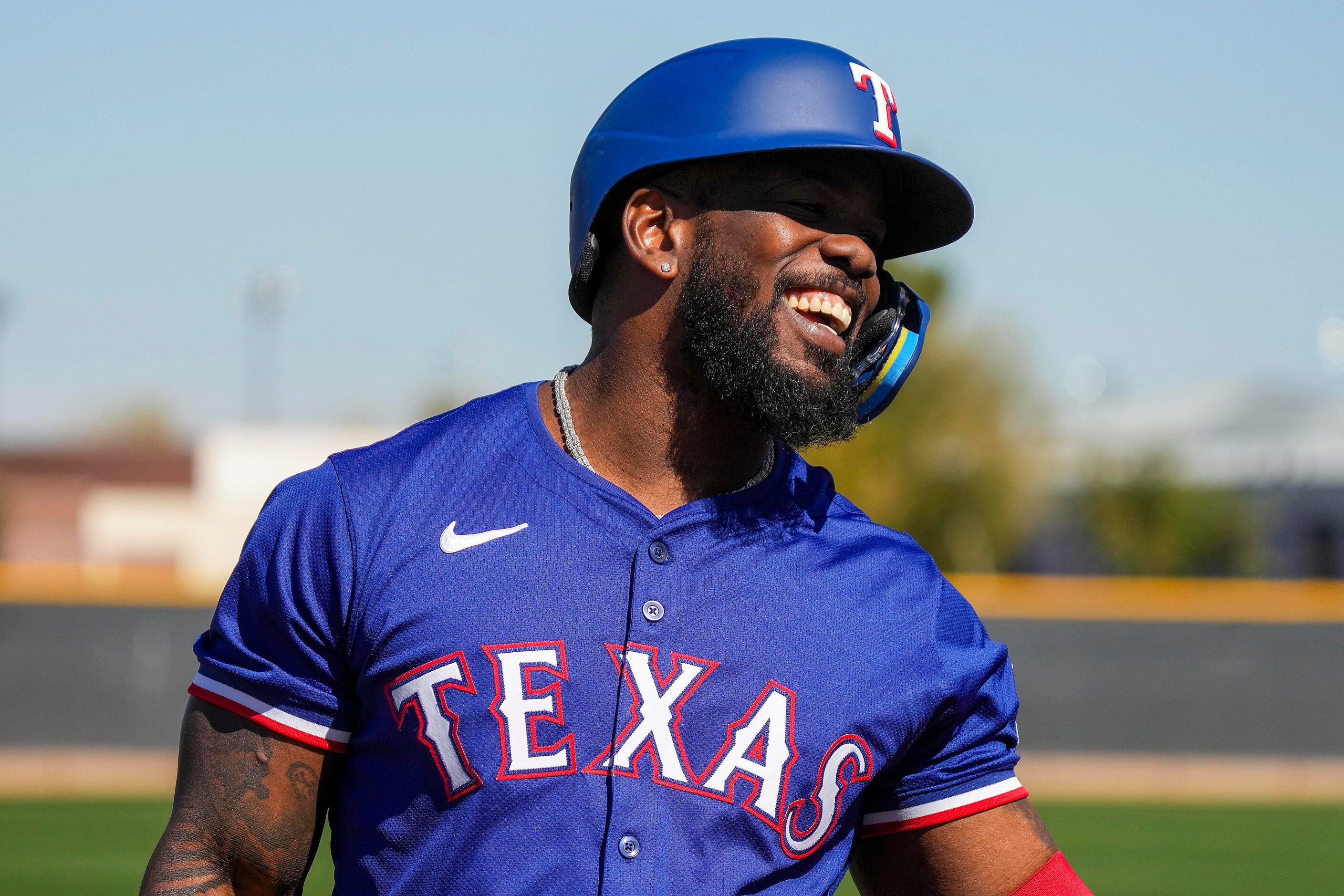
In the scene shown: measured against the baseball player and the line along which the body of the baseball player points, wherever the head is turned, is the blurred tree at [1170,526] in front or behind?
behind

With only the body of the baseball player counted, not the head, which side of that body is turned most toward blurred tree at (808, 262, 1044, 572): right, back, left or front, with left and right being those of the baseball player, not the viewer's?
back

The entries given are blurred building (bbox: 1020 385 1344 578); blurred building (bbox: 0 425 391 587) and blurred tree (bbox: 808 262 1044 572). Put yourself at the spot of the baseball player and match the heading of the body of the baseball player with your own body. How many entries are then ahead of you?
0

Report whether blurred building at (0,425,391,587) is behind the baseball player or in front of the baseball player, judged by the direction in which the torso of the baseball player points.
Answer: behind

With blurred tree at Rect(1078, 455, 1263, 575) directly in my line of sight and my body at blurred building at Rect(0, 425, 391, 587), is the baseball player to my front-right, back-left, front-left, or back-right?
front-right

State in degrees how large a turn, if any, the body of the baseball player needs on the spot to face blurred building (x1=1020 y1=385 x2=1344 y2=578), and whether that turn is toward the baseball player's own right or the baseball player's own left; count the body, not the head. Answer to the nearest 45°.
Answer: approximately 135° to the baseball player's own left

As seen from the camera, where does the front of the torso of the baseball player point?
toward the camera
